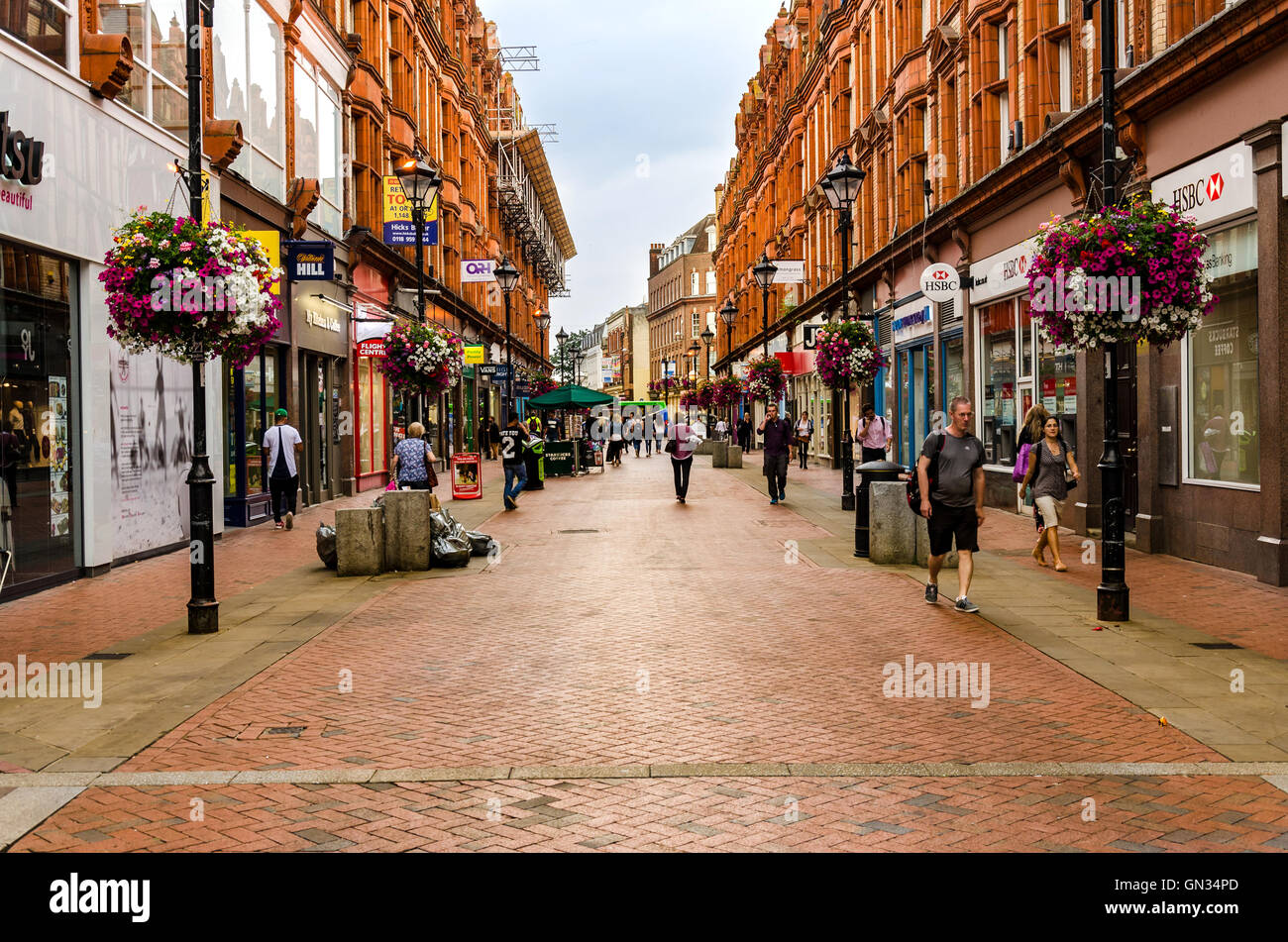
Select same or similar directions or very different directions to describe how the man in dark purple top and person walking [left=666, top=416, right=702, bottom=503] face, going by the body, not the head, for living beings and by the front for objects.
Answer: very different directions

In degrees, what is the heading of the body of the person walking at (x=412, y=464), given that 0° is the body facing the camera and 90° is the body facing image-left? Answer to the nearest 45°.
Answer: approximately 180°

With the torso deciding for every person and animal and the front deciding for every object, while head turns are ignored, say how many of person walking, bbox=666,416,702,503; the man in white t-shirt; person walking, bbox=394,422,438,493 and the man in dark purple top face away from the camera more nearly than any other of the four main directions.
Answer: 3

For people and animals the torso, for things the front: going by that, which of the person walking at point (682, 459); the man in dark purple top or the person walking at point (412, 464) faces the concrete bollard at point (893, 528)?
the man in dark purple top

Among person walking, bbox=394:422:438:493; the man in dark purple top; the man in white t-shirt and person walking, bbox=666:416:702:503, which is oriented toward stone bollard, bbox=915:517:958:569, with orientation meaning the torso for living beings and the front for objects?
the man in dark purple top

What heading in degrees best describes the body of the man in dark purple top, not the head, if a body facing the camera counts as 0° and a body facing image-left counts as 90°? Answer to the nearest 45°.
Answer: approximately 0°

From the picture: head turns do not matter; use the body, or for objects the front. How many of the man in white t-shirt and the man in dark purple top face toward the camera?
1

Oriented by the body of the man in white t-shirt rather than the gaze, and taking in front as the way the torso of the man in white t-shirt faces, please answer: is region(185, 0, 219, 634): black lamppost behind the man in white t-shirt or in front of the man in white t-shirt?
behind

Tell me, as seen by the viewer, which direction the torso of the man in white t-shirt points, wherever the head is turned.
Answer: away from the camera

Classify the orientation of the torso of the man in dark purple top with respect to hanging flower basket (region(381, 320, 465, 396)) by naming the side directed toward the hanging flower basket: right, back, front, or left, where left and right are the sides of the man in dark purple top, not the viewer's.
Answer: right

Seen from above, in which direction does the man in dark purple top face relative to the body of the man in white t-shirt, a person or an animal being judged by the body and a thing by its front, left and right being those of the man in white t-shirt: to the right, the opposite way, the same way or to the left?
the opposite way

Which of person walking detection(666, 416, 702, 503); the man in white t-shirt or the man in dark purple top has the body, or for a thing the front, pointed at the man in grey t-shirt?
the man in dark purple top

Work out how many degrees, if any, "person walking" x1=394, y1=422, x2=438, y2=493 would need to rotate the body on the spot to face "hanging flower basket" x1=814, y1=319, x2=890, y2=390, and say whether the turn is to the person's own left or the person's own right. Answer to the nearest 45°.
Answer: approximately 45° to the person's own right

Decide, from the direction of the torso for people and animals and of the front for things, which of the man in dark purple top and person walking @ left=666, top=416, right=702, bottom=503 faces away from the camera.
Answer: the person walking
